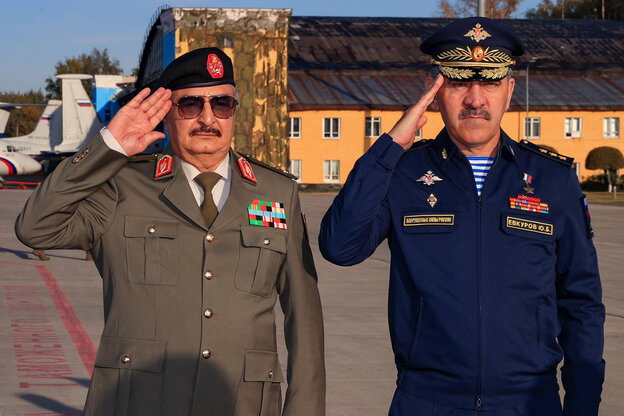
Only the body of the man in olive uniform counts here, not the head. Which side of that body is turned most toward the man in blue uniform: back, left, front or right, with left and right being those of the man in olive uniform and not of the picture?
left

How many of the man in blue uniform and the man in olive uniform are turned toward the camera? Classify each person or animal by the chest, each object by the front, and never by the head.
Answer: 2

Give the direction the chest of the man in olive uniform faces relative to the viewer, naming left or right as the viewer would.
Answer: facing the viewer

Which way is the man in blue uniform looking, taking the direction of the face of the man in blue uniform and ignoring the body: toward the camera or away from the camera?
toward the camera

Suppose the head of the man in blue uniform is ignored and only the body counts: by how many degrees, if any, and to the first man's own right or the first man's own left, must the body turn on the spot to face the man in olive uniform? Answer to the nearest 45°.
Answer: approximately 90° to the first man's own right

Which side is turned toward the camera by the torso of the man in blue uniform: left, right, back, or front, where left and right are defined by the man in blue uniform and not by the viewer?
front

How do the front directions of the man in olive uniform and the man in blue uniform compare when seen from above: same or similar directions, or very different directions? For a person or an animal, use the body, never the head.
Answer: same or similar directions

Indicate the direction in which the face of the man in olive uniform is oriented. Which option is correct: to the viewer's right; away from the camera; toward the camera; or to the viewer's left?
toward the camera
